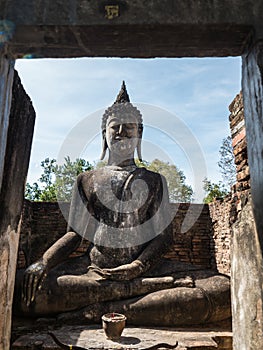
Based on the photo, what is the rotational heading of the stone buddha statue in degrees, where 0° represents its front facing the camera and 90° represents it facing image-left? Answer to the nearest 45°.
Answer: approximately 0°

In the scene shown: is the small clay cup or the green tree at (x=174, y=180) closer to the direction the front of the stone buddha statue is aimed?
the small clay cup

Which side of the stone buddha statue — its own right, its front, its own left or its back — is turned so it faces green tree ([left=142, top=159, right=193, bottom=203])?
back

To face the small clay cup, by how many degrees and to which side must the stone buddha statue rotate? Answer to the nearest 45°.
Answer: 0° — it already faces it
